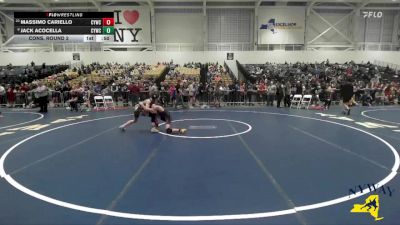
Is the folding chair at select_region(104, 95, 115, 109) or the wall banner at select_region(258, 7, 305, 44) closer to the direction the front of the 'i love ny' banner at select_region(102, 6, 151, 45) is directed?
the folding chair

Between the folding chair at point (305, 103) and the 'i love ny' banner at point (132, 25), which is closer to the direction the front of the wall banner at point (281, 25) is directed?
the folding chair

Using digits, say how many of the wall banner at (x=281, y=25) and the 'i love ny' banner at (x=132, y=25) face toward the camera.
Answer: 2

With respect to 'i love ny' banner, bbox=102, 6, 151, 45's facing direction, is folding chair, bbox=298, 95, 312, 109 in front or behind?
in front

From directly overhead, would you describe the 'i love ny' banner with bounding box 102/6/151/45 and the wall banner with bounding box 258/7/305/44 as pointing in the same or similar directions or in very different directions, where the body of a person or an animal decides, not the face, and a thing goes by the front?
same or similar directions

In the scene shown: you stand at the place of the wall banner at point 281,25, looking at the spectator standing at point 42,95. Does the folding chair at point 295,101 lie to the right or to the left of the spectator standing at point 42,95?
left

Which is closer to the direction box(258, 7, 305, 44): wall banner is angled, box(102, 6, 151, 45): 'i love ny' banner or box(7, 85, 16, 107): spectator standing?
the spectator standing

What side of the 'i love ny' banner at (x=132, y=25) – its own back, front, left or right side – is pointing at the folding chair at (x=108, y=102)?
front

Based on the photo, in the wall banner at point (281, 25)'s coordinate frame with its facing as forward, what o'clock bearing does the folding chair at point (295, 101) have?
The folding chair is roughly at 12 o'clock from the wall banner.

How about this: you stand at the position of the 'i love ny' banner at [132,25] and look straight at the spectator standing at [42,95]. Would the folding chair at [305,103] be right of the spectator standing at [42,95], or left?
left

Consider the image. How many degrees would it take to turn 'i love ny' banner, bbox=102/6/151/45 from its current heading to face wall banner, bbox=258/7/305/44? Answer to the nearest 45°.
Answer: approximately 90° to its left

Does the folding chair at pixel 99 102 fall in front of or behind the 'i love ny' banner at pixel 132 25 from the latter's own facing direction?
in front

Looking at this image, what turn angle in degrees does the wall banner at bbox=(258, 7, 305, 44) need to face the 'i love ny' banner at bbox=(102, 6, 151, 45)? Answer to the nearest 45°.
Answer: approximately 90° to its right

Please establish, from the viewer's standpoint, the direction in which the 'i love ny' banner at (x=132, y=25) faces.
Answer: facing the viewer

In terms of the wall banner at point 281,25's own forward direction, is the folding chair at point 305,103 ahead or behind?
ahead
